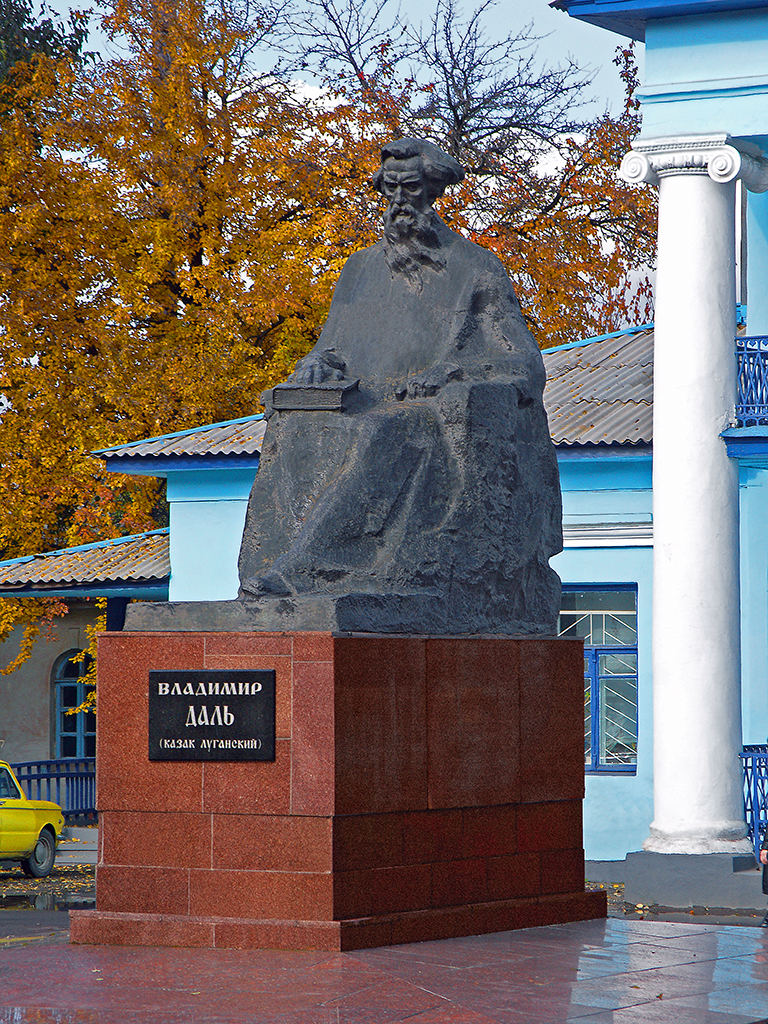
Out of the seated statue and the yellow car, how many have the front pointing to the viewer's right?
1

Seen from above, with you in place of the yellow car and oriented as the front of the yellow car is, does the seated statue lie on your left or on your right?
on your right

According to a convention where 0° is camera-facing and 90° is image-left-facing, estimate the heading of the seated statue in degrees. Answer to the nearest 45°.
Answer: approximately 45°

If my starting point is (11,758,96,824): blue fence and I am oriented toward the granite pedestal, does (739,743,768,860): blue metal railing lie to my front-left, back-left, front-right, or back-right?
front-left

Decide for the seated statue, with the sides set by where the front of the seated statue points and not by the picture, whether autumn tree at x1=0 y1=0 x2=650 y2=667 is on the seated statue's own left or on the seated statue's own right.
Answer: on the seated statue's own right

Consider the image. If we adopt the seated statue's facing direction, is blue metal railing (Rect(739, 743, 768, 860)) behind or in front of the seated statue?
behind

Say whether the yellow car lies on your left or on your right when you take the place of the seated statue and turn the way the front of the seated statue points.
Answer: on your right

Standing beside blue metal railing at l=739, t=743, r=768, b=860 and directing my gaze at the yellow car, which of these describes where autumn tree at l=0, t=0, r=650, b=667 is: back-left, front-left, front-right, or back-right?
front-right

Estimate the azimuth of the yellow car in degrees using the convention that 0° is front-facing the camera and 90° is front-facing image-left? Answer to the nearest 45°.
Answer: approximately 270°

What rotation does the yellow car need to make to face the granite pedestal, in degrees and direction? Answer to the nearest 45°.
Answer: approximately 90° to its right
